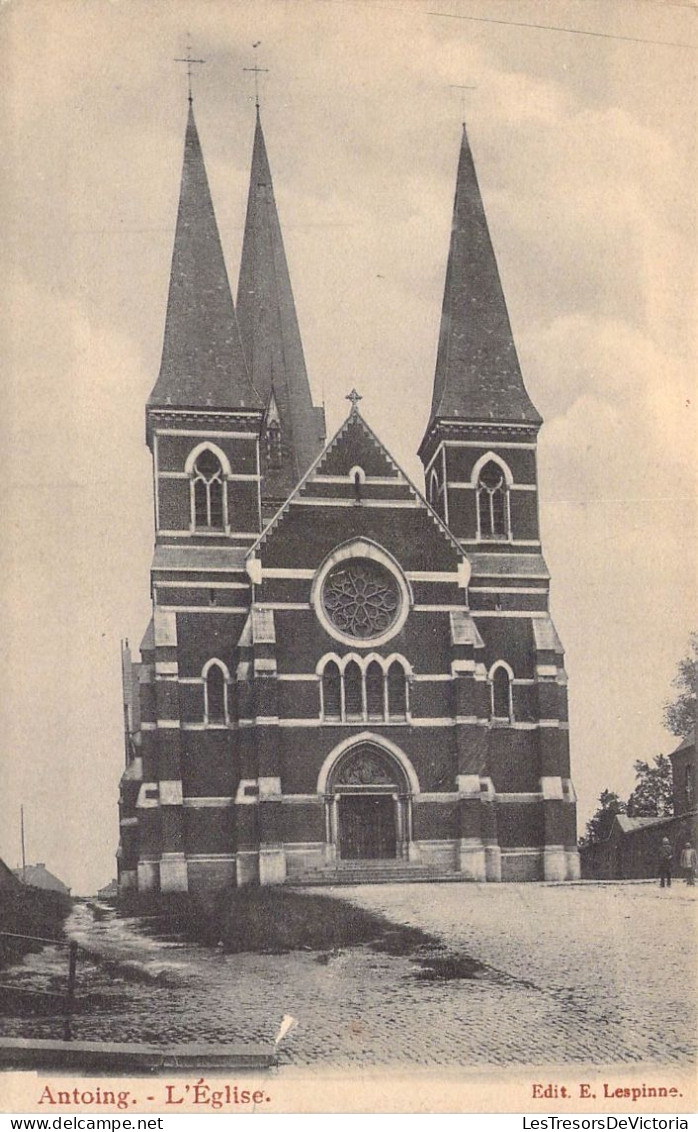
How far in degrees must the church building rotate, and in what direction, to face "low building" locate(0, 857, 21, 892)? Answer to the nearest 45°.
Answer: approximately 45° to its right

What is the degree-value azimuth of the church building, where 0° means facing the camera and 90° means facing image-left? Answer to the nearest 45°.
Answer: approximately 0°
